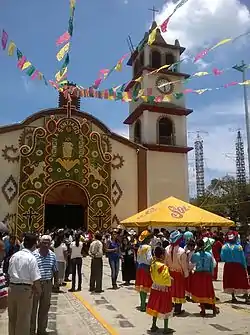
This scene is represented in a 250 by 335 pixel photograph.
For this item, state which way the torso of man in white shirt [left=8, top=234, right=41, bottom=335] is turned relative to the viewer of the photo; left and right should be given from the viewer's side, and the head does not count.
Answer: facing away from the viewer and to the right of the viewer

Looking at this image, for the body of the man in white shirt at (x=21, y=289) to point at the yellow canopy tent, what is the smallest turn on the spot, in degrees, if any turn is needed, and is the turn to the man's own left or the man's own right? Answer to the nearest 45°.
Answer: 0° — they already face it

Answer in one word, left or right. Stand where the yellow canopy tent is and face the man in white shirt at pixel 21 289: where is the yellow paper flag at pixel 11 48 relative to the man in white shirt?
right

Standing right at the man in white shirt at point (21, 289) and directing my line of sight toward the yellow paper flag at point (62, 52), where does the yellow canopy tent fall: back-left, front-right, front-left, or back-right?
front-right

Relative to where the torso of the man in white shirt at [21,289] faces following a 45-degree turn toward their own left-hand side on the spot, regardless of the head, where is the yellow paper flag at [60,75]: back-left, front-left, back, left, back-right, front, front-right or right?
front
